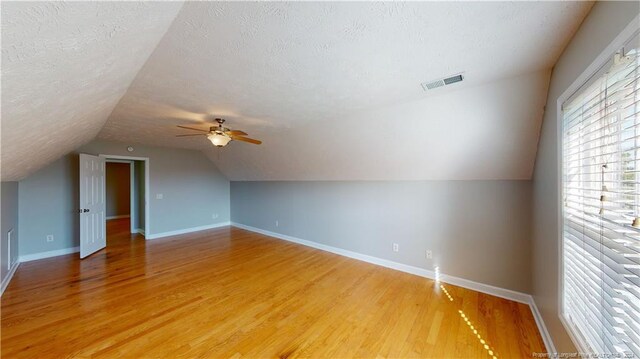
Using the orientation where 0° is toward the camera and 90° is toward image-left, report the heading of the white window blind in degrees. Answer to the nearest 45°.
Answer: approximately 90°
